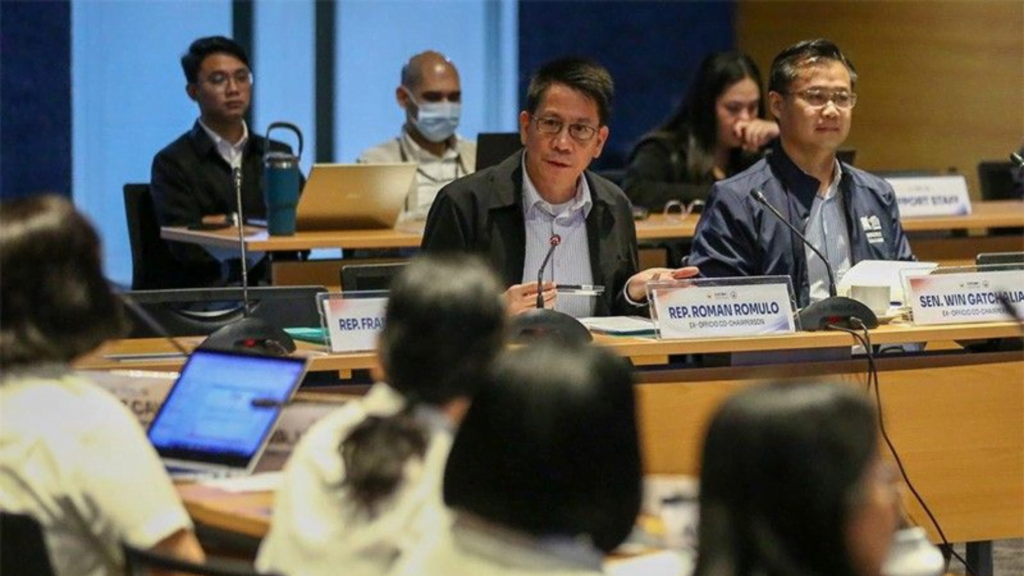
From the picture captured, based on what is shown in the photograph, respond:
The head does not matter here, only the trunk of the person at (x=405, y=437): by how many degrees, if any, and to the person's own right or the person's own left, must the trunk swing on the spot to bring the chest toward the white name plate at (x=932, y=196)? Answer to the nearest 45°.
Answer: approximately 45° to the person's own right

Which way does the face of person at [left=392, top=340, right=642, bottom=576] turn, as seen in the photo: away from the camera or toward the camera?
away from the camera

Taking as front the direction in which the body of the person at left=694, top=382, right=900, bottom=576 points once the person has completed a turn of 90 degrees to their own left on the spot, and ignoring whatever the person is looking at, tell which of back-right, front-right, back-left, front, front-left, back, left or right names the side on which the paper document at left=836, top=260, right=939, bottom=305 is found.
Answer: front-right

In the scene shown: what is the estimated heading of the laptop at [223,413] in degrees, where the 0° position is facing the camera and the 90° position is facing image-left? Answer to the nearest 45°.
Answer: approximately 45°

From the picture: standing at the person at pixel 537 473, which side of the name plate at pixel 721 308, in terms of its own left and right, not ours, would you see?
front

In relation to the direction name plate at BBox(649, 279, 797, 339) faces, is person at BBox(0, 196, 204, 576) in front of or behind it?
in front

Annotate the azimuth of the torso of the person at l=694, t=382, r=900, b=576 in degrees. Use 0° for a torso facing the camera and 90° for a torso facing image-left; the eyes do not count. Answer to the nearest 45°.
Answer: approximately 225°

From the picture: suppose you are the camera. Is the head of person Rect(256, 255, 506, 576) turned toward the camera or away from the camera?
away from the camera

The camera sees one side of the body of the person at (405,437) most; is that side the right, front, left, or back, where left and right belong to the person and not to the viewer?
back

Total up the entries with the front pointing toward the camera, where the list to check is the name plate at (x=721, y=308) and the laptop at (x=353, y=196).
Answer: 1

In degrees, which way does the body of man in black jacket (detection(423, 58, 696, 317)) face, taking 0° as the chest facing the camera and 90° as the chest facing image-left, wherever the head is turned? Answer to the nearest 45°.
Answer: approximately 0°

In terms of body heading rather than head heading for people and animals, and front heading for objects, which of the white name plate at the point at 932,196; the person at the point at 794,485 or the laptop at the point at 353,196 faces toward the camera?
the white name plate

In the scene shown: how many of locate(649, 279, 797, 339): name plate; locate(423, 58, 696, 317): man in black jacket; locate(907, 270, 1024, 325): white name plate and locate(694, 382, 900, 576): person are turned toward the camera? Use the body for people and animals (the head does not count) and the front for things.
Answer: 3

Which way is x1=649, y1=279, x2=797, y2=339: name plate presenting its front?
toward the camera

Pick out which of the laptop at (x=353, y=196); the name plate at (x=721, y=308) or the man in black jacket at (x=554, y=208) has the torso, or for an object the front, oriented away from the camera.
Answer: the laptop

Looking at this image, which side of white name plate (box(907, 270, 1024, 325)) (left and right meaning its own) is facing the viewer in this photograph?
front

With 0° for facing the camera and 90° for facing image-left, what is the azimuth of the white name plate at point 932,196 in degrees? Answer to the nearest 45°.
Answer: approximately 0°
